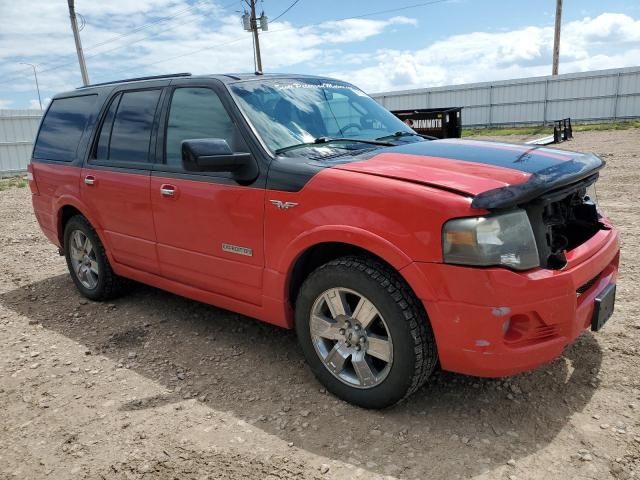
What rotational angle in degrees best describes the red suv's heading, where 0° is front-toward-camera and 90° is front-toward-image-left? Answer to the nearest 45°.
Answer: approximately 315°

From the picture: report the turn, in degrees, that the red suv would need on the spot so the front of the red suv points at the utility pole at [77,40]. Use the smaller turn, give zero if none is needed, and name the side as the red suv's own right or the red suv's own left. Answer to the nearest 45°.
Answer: approximately 180°

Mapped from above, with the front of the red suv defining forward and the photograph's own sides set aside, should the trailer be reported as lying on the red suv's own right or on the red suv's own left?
on the red suv's own left

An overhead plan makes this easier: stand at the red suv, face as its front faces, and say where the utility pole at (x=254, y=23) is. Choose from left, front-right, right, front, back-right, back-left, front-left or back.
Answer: back-left

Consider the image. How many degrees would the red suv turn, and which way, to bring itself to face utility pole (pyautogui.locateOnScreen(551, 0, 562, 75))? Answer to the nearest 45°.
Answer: approximately 90° to its left

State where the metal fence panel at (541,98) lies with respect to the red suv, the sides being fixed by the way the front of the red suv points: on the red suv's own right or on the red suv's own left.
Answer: on the red suv's own left

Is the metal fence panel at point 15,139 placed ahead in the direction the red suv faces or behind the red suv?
behind

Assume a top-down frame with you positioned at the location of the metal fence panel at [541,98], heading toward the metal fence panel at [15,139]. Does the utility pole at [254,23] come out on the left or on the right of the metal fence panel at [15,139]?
right
